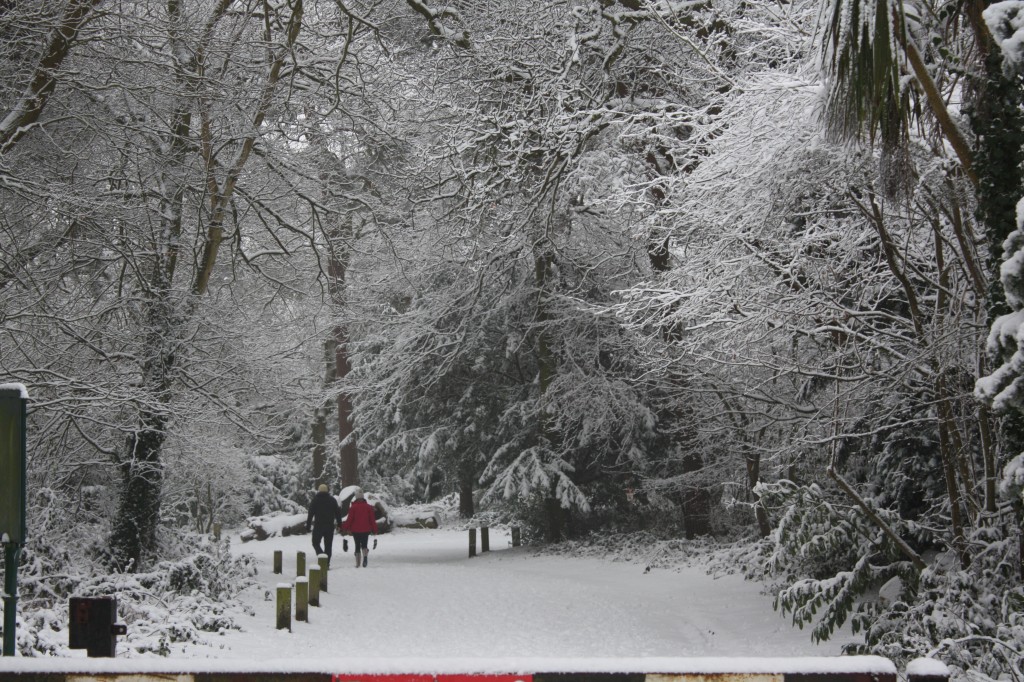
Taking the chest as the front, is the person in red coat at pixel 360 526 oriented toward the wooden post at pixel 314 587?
no

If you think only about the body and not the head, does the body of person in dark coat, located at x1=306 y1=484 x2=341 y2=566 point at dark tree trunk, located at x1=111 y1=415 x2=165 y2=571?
no

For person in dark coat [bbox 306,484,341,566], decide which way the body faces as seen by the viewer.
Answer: away from the camera

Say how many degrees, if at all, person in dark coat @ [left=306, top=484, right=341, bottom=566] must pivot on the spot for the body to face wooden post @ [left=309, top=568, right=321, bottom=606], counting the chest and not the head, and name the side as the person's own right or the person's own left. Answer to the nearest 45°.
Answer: approximately 180°

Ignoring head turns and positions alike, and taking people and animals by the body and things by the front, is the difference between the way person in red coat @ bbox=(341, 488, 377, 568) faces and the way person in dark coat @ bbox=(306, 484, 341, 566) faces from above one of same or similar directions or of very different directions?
same or similar directions

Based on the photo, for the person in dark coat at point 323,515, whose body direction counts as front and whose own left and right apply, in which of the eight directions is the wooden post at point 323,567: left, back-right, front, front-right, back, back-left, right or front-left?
back

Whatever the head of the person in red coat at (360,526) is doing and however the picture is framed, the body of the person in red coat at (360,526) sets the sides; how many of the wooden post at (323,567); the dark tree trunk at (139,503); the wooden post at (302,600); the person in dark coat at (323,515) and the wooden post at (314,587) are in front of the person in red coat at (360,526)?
0

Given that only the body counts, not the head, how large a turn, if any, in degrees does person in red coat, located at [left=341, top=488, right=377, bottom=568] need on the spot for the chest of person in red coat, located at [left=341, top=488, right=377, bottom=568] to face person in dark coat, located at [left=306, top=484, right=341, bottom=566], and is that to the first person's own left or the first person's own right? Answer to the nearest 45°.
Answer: approximately 135° to the first person's own left

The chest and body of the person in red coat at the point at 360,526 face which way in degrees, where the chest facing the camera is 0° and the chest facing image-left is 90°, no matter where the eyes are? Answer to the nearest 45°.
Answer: approximately 180°

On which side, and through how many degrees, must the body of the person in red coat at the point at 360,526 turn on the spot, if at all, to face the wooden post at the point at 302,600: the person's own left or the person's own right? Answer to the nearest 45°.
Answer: approximately 180°

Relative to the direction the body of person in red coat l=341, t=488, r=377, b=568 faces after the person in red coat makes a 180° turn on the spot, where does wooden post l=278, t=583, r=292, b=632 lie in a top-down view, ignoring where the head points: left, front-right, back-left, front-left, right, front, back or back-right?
front

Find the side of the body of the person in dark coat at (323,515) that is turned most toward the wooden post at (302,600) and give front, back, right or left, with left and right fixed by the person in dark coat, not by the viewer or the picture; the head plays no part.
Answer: back

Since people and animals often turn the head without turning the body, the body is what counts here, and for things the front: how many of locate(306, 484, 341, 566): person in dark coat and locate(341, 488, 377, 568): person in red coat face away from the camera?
2

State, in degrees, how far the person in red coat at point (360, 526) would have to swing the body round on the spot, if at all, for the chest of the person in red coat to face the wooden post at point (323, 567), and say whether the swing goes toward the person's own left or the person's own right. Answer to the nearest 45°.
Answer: approximately 180°
